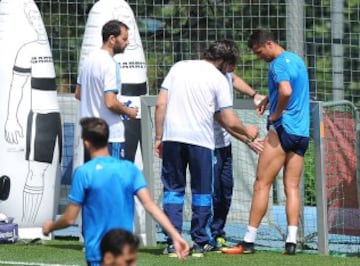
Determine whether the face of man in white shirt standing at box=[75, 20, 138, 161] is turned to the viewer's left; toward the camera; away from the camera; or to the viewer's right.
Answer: to the viewer's right

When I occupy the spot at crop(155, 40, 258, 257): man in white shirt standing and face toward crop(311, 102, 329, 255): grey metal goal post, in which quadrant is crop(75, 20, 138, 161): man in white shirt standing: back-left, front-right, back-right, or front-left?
back-left

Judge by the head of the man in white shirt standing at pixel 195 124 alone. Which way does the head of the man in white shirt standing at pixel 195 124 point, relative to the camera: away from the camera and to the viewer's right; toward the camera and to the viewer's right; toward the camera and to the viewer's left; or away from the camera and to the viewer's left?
away from the camera and to the viewer's right

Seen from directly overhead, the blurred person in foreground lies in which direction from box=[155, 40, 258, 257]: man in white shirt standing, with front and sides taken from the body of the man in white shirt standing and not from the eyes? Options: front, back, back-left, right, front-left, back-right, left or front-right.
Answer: back-right

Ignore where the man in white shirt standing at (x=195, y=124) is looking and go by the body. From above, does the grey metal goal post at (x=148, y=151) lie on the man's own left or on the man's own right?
on the man's own left

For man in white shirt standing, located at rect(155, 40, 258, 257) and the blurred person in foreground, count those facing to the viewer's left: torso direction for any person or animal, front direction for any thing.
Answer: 0

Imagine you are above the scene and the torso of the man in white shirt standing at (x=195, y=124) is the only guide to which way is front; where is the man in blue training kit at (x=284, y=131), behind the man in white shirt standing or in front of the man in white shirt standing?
in front

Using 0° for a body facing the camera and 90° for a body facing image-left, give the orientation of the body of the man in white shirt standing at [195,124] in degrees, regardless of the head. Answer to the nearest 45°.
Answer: approximately 225°
